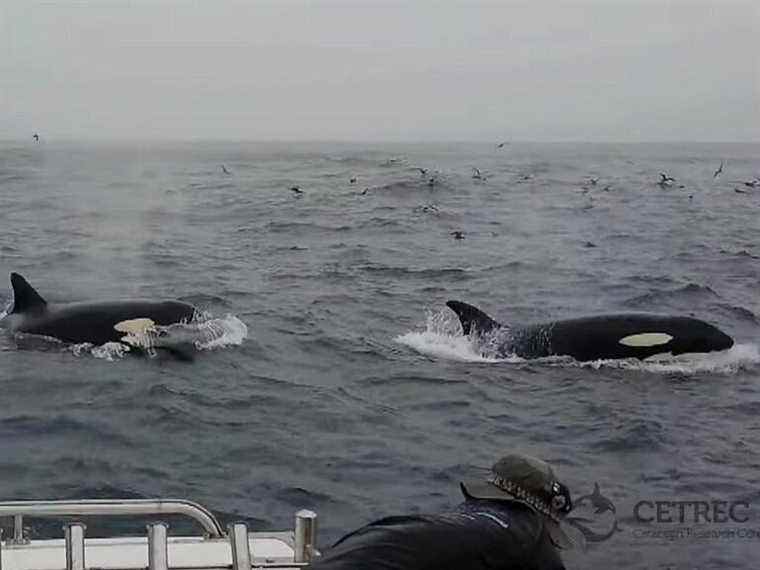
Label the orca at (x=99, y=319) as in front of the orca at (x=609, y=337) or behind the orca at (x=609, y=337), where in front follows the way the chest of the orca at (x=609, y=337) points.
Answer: behind

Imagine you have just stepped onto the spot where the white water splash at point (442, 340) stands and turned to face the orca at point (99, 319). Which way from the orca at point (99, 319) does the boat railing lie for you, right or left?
left

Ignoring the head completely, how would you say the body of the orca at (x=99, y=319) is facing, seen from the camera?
to the viewer's right

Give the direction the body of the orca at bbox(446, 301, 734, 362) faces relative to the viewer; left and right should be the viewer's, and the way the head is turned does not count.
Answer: facing to the right of the viewer

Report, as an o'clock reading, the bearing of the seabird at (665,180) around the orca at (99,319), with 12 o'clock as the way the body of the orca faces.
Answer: The seabird is roughly at 10 o'clock from the orca.

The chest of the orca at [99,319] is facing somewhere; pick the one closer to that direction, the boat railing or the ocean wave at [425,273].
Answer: the ocean wave

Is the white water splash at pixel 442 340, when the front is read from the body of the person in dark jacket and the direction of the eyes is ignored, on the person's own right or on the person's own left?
on the person's own left
